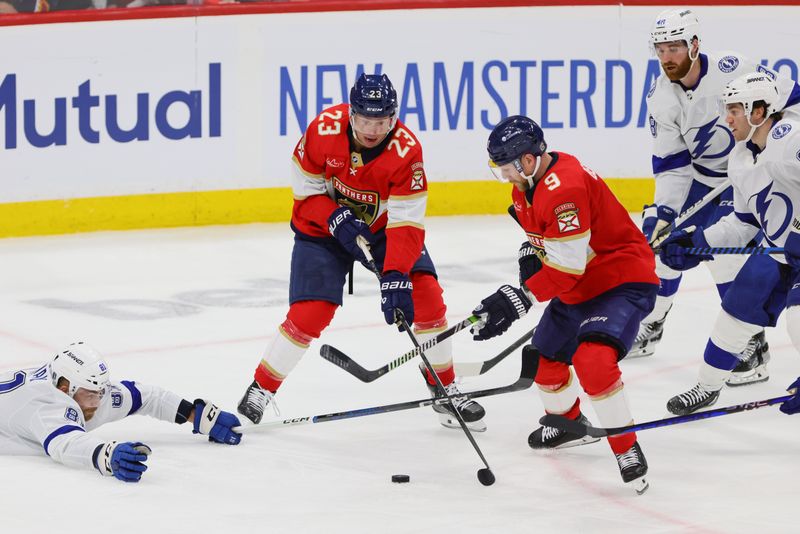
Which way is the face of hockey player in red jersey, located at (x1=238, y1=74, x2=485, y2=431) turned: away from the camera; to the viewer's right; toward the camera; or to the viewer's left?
toward the camera

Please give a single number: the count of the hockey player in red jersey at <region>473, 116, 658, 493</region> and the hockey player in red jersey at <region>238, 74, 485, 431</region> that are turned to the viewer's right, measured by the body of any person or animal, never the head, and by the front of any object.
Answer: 0

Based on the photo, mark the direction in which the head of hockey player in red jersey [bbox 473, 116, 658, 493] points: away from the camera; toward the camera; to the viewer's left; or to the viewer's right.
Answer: to the viewer's left

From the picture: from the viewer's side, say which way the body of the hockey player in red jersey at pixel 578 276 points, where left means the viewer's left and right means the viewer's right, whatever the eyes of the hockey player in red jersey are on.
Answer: facing the viewer and to the left of the viewer

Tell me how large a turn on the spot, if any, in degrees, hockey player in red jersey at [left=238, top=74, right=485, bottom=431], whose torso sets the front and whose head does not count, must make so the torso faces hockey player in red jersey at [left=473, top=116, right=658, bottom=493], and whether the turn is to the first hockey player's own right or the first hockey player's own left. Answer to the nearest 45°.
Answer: approximately 45° to the first hockey player's own left

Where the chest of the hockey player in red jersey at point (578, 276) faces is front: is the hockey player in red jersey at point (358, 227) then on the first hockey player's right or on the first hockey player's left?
on the first hockey player's right

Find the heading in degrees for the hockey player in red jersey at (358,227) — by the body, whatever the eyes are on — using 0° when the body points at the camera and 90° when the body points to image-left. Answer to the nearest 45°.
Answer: approximately 0°
